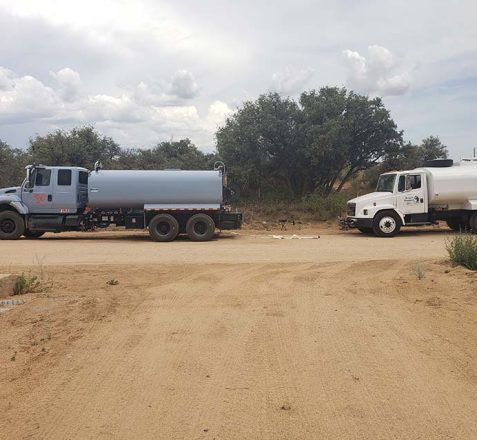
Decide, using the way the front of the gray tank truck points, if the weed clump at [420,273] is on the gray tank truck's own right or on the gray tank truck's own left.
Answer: on the gray tank truck's own left

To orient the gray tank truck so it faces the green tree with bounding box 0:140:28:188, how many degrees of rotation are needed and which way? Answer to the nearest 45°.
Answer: approximately 45° to its right

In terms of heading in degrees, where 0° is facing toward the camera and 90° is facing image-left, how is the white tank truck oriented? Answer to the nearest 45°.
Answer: approximately 45°

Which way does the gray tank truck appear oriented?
to the viewer's left

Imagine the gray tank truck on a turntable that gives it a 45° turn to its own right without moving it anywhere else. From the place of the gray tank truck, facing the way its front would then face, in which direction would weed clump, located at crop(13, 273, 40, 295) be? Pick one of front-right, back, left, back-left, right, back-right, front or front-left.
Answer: back-left

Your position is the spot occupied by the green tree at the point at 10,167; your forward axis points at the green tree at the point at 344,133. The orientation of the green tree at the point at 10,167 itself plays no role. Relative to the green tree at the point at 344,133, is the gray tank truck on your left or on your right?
right

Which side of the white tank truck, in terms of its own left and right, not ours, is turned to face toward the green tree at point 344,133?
right
